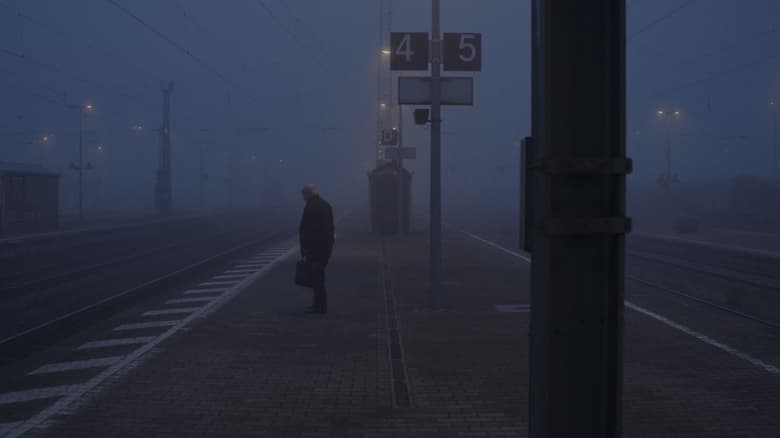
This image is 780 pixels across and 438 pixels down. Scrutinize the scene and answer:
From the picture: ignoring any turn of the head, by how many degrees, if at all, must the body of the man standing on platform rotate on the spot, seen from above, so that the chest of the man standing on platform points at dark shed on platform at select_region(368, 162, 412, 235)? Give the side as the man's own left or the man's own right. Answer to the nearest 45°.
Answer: approximately 90° to the man's own right

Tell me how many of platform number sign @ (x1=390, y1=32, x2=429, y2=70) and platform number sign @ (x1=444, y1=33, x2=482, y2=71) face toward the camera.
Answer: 2

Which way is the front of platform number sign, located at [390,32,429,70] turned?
toward the camera

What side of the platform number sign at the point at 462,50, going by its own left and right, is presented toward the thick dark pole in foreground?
front

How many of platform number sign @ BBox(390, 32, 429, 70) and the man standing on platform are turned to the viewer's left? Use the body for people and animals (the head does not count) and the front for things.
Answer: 1

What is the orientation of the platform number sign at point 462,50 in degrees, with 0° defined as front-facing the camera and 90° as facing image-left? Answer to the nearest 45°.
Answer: approximately 0°

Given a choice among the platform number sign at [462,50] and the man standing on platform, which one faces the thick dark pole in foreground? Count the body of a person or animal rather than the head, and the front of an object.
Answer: the platform number sign

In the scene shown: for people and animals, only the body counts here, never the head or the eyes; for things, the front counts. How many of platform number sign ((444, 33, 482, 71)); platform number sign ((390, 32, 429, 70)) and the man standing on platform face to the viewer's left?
1

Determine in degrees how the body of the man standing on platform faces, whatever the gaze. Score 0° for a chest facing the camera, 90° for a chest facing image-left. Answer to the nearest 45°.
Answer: approximately 90°

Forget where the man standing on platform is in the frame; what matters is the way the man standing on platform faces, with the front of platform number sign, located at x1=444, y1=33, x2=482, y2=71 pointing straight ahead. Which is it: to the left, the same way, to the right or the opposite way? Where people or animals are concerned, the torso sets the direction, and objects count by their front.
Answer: to the right

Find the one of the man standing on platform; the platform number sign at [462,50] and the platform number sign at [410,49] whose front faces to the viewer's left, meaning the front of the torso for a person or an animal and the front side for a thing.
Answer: the man standing on platform

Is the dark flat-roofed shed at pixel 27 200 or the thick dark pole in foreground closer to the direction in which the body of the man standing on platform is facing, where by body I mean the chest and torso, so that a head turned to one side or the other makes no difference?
the dark flat-roofed shed

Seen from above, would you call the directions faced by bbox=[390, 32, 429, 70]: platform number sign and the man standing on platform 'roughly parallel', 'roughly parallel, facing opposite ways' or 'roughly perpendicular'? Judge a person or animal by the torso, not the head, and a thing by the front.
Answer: roughly perpendicular

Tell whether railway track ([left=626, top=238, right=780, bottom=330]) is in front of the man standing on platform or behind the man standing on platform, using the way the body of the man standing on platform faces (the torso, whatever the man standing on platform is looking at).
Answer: behind
